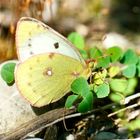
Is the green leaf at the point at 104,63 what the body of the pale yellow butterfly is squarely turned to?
yes

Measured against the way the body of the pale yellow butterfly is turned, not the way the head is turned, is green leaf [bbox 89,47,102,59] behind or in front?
in front

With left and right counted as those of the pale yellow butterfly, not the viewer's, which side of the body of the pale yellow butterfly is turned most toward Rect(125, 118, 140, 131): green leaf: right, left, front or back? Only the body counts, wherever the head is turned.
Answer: front

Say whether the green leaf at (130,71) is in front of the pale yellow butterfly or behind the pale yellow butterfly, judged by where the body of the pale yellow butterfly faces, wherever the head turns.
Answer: in front

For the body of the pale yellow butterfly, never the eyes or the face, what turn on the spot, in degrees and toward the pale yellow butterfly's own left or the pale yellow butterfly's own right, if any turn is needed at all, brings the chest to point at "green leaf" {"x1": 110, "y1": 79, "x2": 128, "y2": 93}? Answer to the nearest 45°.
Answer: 0° — it already faces it

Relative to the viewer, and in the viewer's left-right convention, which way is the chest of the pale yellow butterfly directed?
facing to the right of the viewer

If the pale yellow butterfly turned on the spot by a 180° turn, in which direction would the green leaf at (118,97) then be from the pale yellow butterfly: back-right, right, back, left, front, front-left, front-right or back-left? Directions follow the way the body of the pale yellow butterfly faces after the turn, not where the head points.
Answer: back

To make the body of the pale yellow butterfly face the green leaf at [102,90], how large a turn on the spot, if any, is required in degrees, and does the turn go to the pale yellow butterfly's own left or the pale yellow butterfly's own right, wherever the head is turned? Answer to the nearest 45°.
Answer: approximately 45° to the pale yellow butterfly's own right
